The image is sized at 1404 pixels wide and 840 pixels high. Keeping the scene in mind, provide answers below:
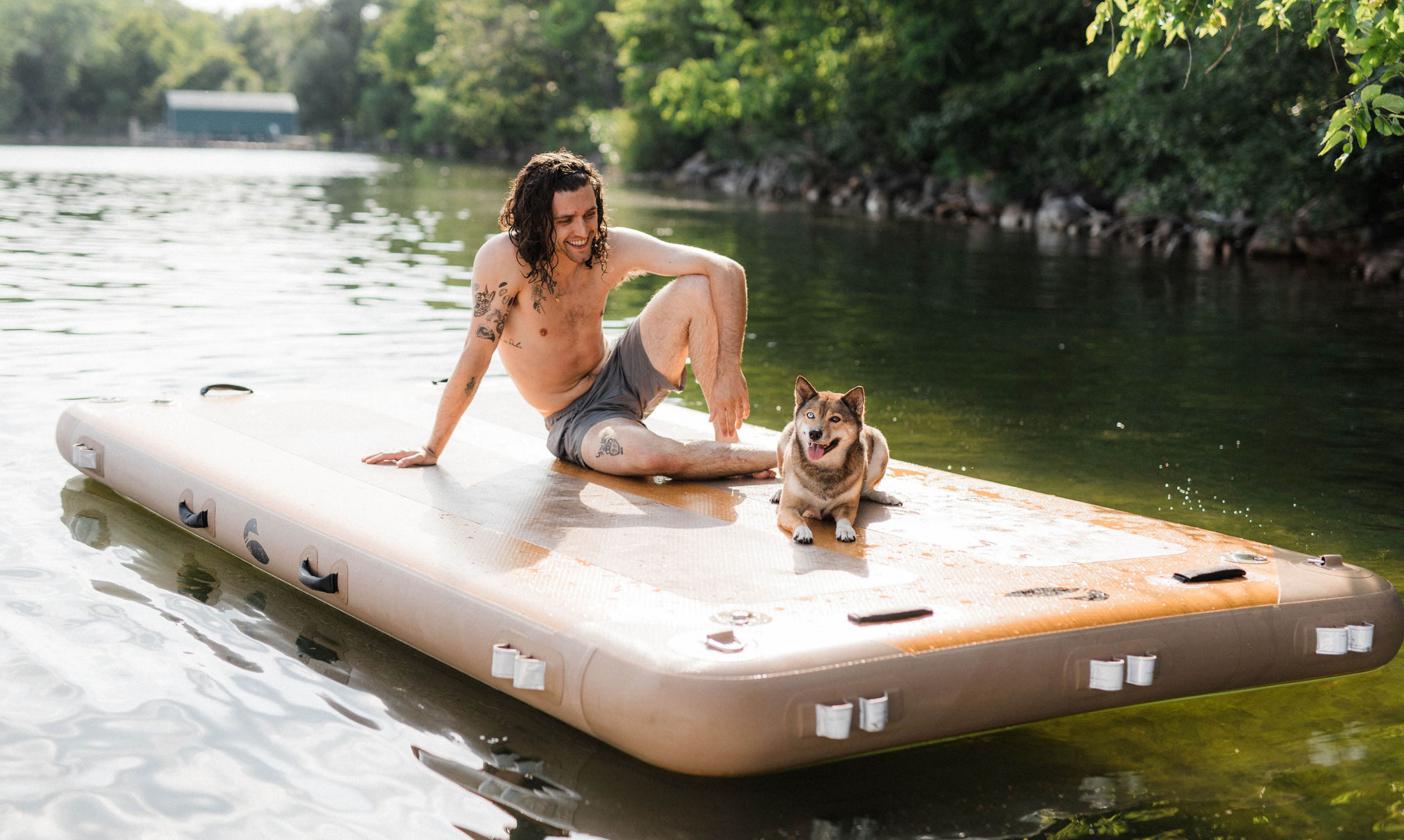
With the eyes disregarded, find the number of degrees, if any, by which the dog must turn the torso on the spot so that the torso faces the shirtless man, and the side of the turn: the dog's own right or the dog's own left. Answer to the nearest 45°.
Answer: approximately 135° to the dog's own right

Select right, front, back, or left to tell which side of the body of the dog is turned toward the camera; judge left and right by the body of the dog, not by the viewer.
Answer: front

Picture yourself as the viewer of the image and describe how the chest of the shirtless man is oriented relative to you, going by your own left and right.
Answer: facing the viewer and to the right of the viewer

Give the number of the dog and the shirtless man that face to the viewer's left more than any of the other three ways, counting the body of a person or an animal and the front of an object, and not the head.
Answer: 0
